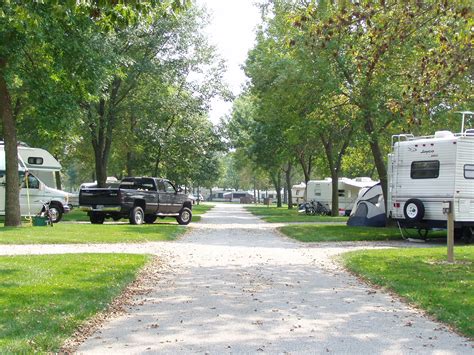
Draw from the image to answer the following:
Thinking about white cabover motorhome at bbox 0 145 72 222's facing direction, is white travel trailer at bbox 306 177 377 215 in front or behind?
in front

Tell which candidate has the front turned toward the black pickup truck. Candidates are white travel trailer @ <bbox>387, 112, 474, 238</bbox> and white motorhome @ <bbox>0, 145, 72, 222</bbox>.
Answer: white motorhome @ <bbox>0, 145, 72, 222</bbox>

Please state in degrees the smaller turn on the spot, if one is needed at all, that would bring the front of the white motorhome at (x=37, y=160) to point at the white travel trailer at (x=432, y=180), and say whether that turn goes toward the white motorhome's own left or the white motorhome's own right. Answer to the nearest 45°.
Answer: approximately 45° to the white motorhome's own right

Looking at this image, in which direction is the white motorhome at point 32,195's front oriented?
to the viewer's right

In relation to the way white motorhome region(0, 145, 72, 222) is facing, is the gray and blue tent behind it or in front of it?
in front

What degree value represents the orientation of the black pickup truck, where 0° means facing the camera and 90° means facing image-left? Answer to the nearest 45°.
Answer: approximately 225°

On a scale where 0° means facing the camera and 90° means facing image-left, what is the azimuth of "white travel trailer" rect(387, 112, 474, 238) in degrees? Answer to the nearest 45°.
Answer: approximately 225°

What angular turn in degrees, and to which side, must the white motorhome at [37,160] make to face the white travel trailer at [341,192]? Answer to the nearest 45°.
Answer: approximately 45° to its left

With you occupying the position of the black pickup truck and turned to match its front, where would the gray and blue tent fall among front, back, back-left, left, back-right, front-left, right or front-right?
front-right
